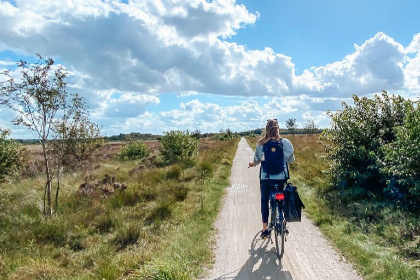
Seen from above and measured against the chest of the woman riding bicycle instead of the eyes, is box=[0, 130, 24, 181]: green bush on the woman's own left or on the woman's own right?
on the woman's own left

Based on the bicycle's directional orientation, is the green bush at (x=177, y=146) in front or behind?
in front

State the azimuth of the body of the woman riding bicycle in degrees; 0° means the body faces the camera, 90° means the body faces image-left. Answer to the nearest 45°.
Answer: approximately 180°

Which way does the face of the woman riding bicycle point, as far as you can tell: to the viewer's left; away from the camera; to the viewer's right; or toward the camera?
away from the camera

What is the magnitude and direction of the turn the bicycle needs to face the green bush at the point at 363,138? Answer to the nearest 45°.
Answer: approximately 45° to its right

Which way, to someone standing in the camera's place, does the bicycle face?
facing away from the viewer
